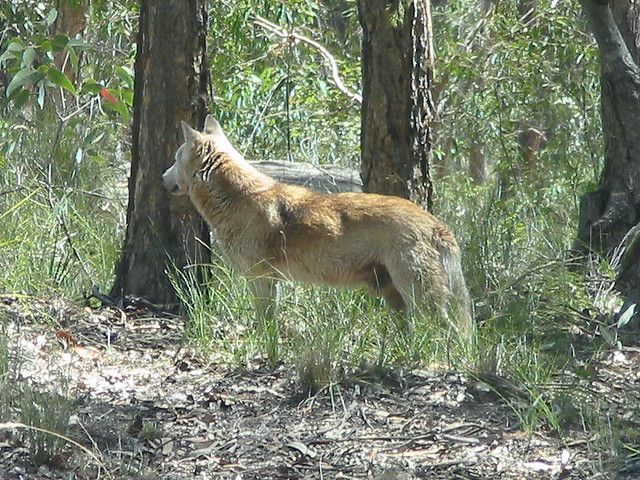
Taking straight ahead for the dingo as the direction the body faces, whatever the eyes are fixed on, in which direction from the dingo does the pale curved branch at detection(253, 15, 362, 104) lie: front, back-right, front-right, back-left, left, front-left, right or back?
right

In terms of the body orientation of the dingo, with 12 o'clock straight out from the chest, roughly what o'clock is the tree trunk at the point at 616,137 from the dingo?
The tree trunk is roughly at 5 o'clock from the dingo.

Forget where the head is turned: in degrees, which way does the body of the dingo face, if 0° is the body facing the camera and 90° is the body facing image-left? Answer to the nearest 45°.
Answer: approximately 90°

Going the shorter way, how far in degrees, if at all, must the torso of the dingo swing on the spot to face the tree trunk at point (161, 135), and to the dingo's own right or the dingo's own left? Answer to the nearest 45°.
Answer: approximately 45° to the dingo's own right

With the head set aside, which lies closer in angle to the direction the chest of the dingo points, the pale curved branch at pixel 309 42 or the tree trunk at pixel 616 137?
the pale curved branch
